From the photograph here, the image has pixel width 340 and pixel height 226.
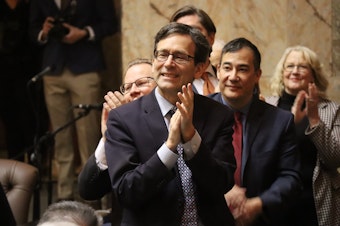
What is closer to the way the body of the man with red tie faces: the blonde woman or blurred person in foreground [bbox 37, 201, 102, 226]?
the blurred person in foreground

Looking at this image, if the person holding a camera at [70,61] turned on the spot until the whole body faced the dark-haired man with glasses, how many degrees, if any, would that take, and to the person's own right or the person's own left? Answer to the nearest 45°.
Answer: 0° — they already face them

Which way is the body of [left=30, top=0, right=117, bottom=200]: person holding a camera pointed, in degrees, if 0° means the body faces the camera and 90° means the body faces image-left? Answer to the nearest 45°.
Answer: approximately 0°

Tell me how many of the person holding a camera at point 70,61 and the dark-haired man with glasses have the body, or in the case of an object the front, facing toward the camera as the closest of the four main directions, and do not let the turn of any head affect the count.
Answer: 2
